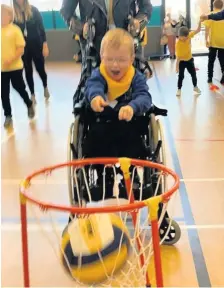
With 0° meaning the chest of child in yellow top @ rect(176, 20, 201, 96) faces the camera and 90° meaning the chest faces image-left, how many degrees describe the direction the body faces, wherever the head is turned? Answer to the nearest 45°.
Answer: approximately 0°

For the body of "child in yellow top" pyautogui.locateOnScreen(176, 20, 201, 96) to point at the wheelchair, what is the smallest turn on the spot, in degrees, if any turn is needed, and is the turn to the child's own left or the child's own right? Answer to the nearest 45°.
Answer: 0° — they already face it

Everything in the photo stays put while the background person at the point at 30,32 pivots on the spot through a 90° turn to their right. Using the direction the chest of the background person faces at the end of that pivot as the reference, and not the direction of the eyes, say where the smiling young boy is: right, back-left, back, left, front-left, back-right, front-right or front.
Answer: back-left

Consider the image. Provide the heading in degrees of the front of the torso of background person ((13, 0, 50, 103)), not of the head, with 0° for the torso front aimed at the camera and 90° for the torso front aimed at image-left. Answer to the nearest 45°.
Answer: approximately 45°

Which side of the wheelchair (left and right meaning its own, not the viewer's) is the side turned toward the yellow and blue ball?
front

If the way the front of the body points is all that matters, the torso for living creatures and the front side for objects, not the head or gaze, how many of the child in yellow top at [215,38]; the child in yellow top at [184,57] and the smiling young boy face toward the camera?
2

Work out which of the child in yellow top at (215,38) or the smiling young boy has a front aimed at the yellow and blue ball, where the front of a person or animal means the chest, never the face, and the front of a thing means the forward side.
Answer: the smiling young boy

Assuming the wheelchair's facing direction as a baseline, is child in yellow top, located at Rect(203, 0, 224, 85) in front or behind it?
behind

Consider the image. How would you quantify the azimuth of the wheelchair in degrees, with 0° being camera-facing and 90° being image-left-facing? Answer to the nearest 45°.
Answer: approximately 0°
